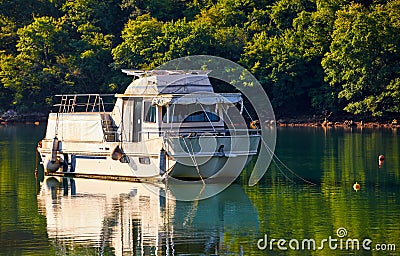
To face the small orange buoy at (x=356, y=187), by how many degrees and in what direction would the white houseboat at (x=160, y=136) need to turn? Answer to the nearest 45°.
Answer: approximately 45° to its left
